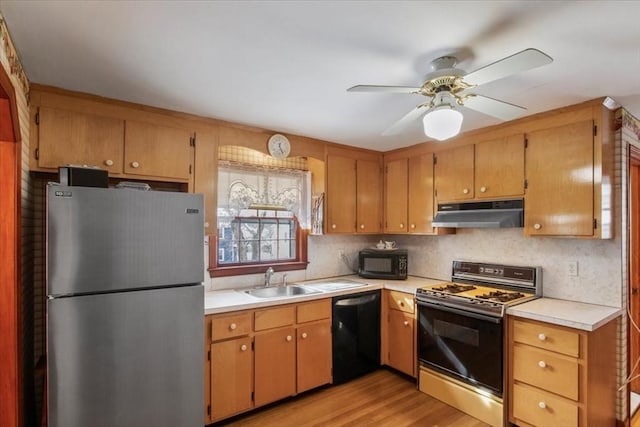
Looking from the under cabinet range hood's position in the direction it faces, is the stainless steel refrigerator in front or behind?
in front

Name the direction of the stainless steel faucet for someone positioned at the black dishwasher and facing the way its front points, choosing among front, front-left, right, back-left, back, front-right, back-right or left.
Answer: back-right

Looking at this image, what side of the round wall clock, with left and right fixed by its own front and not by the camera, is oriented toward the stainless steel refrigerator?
right

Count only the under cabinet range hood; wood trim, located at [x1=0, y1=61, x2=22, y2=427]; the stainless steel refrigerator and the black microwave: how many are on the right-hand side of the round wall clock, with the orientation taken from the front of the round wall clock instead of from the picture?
2

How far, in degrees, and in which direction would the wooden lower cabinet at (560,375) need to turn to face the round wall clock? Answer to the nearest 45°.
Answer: approximately 45° to its right

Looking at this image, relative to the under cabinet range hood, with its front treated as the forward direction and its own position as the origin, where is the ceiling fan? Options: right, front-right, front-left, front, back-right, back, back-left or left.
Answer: front-left

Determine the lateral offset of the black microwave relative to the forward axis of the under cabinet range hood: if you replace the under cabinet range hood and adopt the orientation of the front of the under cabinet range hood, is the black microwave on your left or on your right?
on your right

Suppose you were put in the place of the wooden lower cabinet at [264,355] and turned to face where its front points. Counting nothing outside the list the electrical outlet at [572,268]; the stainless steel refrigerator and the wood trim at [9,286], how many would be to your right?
2

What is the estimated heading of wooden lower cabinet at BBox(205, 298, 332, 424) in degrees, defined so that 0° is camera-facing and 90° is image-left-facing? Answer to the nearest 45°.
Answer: approximately 315°

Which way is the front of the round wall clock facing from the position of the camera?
facing the viewer and to the right of the viewer
